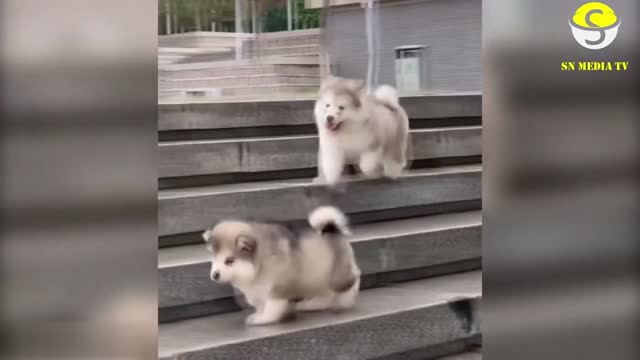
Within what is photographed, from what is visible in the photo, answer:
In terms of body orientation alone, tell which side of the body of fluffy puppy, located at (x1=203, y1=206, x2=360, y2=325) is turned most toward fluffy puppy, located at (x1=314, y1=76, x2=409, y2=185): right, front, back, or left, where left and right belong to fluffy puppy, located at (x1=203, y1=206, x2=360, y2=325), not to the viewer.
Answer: right

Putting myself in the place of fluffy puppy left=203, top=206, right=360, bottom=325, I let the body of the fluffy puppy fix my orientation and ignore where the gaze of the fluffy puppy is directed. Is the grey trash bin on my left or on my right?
on my right

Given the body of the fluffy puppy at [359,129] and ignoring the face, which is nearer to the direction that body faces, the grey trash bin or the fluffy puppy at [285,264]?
the fluffy puppy

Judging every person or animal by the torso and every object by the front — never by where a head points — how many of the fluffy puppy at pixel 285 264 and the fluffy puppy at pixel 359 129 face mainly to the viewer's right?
0

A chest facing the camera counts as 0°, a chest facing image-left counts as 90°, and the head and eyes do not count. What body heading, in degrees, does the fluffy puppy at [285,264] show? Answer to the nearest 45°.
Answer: approximately 90°

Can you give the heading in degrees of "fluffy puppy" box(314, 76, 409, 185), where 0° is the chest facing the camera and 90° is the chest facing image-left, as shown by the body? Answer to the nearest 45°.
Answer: approximately 45°

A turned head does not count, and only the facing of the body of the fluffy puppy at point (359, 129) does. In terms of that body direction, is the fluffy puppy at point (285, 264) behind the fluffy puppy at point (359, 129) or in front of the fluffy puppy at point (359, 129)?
in front
